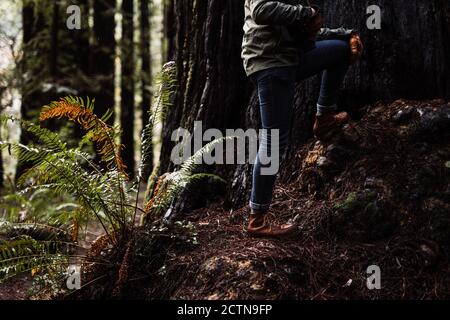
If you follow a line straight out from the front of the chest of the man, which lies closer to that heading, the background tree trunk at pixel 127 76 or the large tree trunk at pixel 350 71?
the large tree trunk

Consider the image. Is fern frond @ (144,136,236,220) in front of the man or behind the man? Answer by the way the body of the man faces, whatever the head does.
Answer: behind

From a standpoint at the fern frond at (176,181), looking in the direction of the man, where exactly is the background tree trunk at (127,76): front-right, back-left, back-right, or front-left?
back-left

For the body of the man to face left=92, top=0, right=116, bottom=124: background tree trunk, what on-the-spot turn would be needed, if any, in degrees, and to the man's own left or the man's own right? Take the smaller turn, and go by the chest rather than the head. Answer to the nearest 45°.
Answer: approximately 135° to the man's own left

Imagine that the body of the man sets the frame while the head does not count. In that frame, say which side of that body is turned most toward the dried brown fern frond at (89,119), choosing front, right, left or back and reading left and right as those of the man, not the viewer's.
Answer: back

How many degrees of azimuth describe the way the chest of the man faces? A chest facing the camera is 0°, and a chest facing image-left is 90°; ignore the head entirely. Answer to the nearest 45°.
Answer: approximately 270°

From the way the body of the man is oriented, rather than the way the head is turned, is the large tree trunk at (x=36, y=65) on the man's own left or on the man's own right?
on the man's own left
